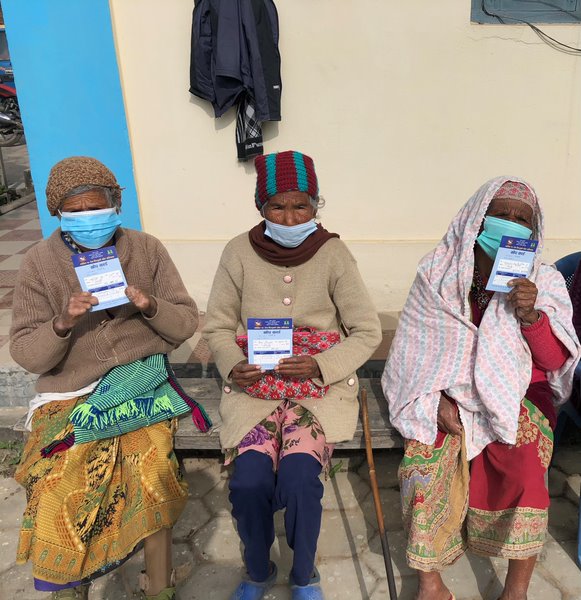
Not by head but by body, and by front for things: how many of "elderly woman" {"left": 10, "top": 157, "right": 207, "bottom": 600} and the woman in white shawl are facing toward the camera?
2

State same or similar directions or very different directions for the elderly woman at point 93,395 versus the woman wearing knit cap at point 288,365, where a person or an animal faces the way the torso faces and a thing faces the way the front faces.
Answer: same or similar directions

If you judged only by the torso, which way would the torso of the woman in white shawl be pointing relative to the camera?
toward the camera

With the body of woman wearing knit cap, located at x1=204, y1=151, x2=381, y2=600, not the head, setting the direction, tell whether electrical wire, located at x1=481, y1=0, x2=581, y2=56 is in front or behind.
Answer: behind

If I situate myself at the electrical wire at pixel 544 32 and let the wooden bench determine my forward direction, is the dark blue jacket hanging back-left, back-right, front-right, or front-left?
front-right

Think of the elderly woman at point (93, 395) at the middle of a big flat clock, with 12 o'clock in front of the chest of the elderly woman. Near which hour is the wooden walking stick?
The wooden walking stick is roughly at 10 o'clock from the elderly woman.

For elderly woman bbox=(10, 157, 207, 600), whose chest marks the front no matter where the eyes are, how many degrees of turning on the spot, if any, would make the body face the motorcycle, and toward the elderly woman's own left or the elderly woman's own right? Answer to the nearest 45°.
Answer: approximately 180°

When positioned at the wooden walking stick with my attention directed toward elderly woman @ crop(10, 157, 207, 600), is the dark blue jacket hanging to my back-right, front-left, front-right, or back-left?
front-right

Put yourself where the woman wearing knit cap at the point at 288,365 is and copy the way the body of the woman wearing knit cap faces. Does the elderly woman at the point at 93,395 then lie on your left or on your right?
on your right

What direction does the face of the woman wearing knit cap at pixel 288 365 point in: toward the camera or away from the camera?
toward the camera

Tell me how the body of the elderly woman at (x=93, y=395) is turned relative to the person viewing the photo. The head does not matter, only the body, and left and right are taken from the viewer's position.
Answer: facing the viewer

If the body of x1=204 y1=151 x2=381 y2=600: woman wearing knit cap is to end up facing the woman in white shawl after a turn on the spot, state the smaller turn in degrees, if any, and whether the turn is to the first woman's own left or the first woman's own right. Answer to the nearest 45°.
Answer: approximately 90° to the first woman's own left

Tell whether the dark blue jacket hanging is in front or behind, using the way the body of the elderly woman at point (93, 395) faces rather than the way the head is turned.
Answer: behind

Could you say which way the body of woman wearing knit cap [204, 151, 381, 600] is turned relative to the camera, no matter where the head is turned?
toward the camera

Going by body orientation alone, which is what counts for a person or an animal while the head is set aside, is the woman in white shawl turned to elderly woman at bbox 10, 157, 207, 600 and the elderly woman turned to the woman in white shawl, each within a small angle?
no

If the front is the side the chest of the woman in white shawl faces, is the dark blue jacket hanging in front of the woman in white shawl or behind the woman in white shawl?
behind

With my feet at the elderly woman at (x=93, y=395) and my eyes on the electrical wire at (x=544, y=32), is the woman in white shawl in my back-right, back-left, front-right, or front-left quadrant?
front-right

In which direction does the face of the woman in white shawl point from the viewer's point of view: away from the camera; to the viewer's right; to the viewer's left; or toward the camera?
toward the camera
